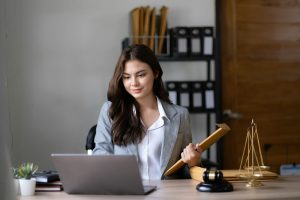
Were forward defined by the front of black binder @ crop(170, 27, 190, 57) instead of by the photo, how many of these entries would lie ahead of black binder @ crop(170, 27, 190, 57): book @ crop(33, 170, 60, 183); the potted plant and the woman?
3

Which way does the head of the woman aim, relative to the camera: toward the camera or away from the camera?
toward the camera

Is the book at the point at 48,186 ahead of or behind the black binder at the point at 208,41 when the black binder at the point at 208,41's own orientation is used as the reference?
ahead

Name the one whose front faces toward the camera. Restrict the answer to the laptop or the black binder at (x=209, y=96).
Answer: the black binder

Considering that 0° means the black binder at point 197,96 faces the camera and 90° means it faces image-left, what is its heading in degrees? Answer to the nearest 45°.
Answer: approximately 0°

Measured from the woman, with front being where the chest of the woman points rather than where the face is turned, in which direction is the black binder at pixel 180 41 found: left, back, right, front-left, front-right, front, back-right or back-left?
back

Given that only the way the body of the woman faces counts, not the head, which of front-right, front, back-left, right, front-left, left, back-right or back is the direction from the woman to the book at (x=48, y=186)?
front-right

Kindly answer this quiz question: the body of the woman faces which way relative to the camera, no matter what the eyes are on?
toward the camera

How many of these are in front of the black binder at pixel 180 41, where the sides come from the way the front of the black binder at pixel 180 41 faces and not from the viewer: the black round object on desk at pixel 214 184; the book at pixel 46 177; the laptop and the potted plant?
4

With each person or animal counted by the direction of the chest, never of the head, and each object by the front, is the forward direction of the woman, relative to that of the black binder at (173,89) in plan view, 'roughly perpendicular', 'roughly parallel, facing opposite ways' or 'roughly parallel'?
roughly parallel

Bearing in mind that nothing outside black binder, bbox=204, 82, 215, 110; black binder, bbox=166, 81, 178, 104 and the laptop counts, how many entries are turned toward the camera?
2

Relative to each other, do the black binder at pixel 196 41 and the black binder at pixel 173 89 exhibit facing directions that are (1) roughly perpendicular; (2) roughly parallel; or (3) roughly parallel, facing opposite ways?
roughly parallel

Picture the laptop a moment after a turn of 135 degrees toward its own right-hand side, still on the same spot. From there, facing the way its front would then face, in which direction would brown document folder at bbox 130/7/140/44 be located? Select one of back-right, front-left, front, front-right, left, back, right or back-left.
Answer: back

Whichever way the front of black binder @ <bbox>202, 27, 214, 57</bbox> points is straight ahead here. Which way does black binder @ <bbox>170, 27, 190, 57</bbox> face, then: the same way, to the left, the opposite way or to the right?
the same way

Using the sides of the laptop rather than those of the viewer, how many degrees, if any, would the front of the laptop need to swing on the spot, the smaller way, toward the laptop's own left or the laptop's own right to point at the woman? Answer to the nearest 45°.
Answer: approximately 45° to the laptop's own left

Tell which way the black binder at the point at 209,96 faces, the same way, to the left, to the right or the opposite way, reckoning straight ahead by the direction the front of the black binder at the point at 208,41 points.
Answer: the same way

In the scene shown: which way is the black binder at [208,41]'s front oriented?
toward the camera
